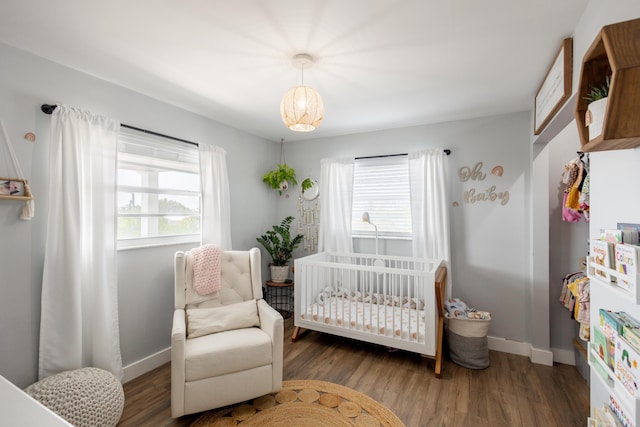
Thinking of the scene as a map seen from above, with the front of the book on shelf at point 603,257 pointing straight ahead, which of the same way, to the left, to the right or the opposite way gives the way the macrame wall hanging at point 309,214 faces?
to the left

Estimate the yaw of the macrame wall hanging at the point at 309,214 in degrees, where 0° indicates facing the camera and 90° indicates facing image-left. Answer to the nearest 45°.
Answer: approximately 0°

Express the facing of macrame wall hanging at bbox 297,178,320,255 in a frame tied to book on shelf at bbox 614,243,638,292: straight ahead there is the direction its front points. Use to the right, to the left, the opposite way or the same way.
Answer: to the left

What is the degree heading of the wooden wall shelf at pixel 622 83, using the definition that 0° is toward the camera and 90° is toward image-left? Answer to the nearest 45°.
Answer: approximately 45°

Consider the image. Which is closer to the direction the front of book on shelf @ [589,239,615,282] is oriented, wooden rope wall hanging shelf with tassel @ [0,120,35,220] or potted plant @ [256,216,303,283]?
the wooden rope wall hanging shelf with tassel

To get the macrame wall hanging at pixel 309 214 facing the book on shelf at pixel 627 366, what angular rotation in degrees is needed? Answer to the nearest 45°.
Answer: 0° — it already faces it

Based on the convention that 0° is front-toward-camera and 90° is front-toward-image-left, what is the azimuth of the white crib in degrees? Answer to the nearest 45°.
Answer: approximately 45°
